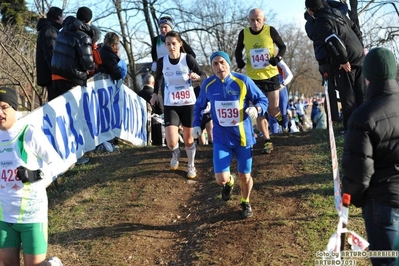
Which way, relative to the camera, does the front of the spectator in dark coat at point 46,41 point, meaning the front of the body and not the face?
to the viewer's right

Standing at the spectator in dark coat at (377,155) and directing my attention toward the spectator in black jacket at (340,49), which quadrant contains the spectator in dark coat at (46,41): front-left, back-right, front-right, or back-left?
front-left

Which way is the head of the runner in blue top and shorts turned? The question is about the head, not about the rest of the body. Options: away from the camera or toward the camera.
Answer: toward the camera

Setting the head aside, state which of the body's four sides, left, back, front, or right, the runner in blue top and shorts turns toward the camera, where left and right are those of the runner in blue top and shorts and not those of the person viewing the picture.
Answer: front

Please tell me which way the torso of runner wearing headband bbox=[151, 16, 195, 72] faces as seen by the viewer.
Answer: toward the camera

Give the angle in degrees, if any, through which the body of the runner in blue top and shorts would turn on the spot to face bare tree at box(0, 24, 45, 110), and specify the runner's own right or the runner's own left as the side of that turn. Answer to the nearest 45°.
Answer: approximately 135° to the runner's own right

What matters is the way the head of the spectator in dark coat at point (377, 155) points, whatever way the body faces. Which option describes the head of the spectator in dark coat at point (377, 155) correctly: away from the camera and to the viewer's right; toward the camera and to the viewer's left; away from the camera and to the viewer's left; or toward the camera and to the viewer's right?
away from the camera and to the viewer's left

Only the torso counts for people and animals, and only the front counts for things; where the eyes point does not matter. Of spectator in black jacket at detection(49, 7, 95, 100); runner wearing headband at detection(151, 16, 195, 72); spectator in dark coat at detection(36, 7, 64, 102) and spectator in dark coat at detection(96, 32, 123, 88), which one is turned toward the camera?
the runner wearing headband

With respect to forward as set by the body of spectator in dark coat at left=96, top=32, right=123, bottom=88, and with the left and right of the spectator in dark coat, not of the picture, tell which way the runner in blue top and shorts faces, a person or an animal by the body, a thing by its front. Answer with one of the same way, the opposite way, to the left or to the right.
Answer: to the right

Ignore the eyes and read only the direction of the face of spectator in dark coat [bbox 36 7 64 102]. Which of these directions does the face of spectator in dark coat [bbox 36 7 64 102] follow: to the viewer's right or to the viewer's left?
to the viewer's right

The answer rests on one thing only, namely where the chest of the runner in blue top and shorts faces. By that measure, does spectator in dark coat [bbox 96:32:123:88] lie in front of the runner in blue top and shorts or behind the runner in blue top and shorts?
behind

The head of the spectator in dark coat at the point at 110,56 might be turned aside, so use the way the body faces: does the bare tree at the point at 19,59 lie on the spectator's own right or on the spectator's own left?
on the spectator's own left
